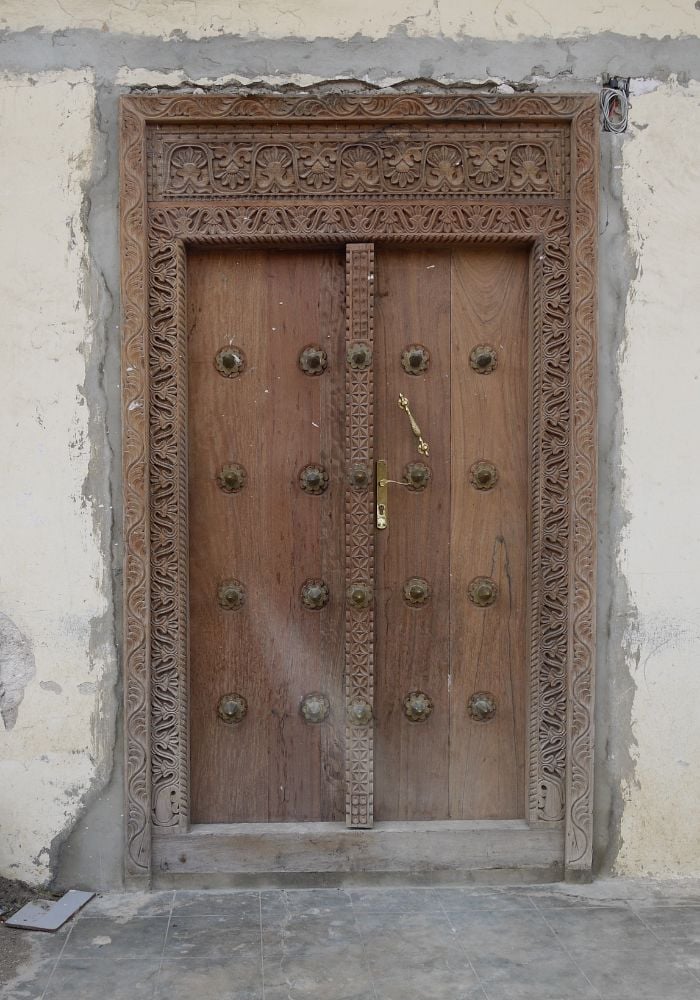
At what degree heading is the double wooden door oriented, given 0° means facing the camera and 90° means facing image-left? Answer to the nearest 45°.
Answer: approximately 0°
